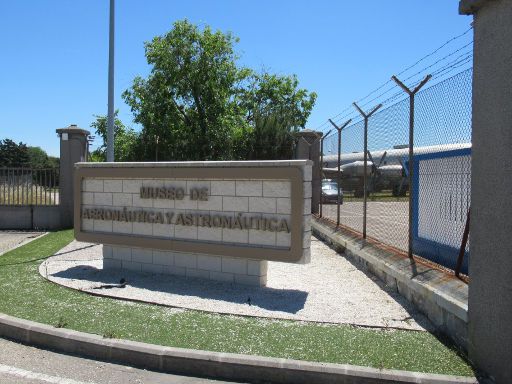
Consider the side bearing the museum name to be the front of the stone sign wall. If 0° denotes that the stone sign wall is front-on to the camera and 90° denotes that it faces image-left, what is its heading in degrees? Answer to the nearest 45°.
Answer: approximately 45°

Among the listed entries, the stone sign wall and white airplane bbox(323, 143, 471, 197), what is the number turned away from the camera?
0

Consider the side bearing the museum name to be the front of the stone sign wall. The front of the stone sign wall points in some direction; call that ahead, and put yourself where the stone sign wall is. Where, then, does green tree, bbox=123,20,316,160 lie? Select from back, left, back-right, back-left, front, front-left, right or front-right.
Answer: back-right

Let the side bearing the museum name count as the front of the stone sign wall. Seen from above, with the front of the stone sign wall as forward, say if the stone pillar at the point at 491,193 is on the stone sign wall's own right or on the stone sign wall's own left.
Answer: on the stone sign wall's own left

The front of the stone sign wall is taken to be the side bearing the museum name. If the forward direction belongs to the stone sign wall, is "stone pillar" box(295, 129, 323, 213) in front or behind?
behind
